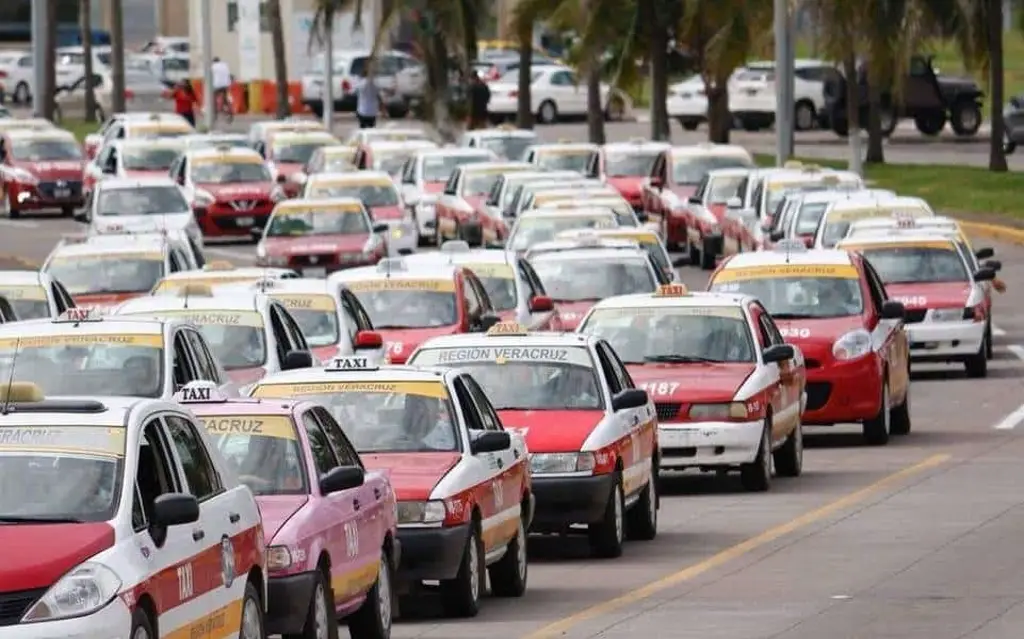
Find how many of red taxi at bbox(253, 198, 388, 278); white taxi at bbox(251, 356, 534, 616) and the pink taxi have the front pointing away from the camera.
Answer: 0

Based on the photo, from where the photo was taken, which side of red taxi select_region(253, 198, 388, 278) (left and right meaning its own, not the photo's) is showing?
front

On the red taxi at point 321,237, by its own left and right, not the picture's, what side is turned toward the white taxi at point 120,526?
front

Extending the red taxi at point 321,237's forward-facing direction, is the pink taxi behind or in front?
in front

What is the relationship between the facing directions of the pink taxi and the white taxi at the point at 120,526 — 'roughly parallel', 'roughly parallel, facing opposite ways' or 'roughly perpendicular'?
roughly parallel

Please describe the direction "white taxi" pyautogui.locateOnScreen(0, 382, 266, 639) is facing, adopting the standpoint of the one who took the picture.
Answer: facing the viewer and to the left of the viewer

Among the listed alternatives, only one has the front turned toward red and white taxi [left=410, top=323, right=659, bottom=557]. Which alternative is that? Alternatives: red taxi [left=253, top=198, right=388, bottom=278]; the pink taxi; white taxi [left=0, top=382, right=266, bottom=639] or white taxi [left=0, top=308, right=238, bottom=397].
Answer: the red taxi

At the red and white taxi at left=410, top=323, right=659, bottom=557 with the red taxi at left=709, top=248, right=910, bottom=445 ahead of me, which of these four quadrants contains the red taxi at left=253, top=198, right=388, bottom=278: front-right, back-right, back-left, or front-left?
front-left

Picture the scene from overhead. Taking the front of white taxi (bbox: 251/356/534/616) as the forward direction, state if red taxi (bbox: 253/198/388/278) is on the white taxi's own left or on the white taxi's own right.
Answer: on the white taxi's own right

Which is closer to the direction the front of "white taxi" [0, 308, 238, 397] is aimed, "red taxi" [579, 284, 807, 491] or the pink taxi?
the pink taxi

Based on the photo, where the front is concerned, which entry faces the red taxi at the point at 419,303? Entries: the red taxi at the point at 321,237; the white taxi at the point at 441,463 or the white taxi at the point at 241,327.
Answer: the red taxi at the point at 321,237

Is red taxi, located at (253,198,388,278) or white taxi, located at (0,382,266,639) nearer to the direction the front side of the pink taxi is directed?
the white taxi

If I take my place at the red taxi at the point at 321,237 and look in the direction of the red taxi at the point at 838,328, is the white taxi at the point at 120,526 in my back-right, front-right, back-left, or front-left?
front-right

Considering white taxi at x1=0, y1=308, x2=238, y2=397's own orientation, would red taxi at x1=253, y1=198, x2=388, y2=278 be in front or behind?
behind

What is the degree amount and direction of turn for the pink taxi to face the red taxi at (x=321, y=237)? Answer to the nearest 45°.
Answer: approximately 135° to its right

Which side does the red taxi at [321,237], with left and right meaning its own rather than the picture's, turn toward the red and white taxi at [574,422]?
front

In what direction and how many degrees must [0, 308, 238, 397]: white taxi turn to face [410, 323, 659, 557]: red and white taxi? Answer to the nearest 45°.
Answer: approximately 135° to its left
